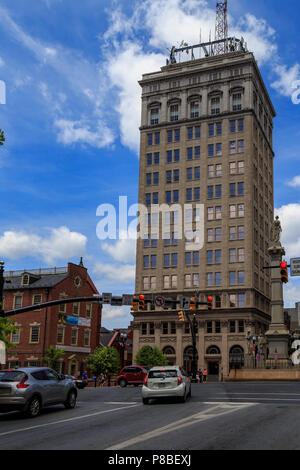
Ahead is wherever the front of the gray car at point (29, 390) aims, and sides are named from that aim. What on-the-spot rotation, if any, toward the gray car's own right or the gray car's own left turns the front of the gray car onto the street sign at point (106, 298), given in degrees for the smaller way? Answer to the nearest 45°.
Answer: approximately 45° to the gray car's own left

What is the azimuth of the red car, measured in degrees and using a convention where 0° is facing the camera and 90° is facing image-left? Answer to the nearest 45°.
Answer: approximately 90°

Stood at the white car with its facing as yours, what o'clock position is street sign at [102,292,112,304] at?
The street sign is roughly at 11 o'clock from the white car.

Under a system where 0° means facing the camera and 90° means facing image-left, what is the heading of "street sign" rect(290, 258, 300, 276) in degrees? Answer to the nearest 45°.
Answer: approximately 0°

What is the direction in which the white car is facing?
away from the camera

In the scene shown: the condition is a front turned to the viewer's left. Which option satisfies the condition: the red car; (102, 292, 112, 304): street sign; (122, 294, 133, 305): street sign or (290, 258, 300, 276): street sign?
the red car

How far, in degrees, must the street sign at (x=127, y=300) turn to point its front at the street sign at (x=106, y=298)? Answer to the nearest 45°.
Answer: approximately 90° to its right

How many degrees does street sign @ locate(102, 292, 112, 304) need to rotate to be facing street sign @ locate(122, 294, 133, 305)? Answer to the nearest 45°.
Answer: approximately 90° to its left

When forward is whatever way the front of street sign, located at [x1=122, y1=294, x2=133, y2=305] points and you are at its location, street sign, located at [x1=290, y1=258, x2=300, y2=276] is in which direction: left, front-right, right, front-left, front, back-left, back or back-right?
front-left

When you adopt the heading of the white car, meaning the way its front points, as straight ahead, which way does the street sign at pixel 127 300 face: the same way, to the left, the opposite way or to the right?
the opposite way

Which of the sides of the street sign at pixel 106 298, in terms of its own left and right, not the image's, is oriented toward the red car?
back

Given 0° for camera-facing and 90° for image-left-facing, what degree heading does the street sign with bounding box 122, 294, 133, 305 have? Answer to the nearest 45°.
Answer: approximately 0°
